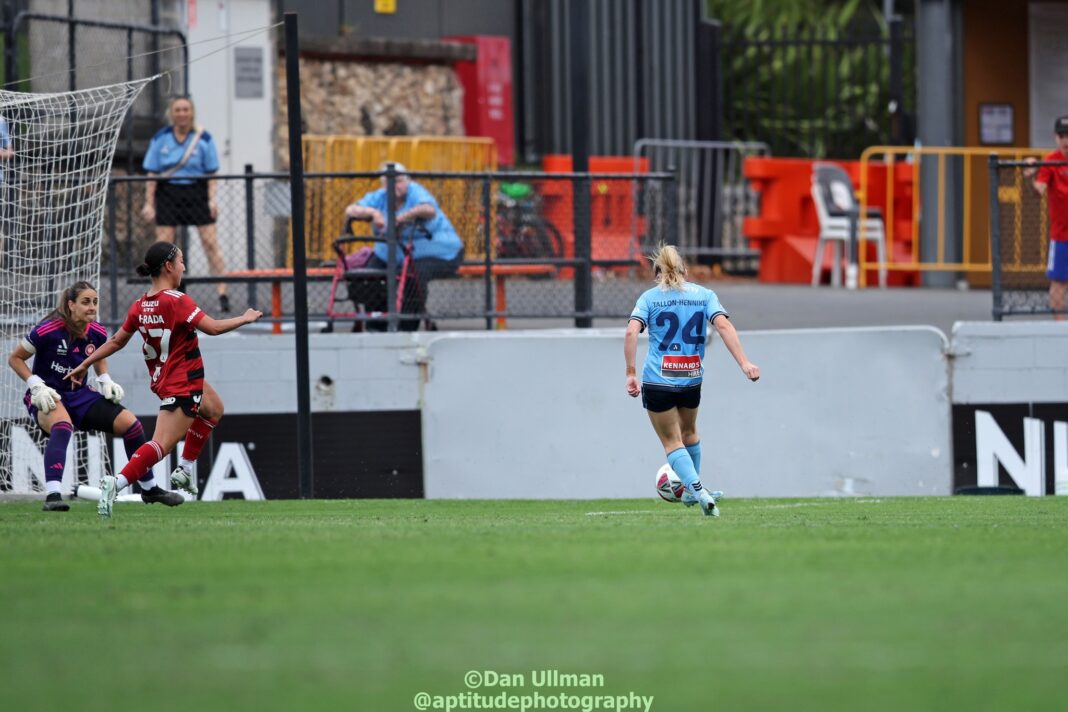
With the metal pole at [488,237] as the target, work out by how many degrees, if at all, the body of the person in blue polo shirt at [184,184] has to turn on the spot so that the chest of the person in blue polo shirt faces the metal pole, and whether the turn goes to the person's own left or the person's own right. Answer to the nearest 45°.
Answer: approximately 45° to the person's own left

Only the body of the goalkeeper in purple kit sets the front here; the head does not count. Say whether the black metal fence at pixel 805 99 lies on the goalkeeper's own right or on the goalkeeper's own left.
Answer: on the goalkeeper's own left

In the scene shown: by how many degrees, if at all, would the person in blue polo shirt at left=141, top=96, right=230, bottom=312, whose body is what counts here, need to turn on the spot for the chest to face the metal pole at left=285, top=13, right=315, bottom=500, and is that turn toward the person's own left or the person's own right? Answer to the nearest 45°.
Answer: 0° — they already face it

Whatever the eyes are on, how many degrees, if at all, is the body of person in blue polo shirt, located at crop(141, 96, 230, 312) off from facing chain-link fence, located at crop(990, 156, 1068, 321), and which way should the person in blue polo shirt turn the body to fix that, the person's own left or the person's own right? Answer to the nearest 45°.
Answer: approximately 90° to the person's own left

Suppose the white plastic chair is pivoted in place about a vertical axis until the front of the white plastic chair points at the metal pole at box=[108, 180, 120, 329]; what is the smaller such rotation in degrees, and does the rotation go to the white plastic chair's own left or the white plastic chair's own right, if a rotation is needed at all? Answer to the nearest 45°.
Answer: approximately 90° to the white plastic chair's own right

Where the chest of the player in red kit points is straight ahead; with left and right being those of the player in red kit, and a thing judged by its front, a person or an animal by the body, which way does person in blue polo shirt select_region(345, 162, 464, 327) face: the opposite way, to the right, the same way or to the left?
the opposite way

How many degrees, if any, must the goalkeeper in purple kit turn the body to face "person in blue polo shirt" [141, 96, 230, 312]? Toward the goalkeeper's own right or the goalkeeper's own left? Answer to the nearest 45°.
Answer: approximately 135° to the goalkeeper's own left
